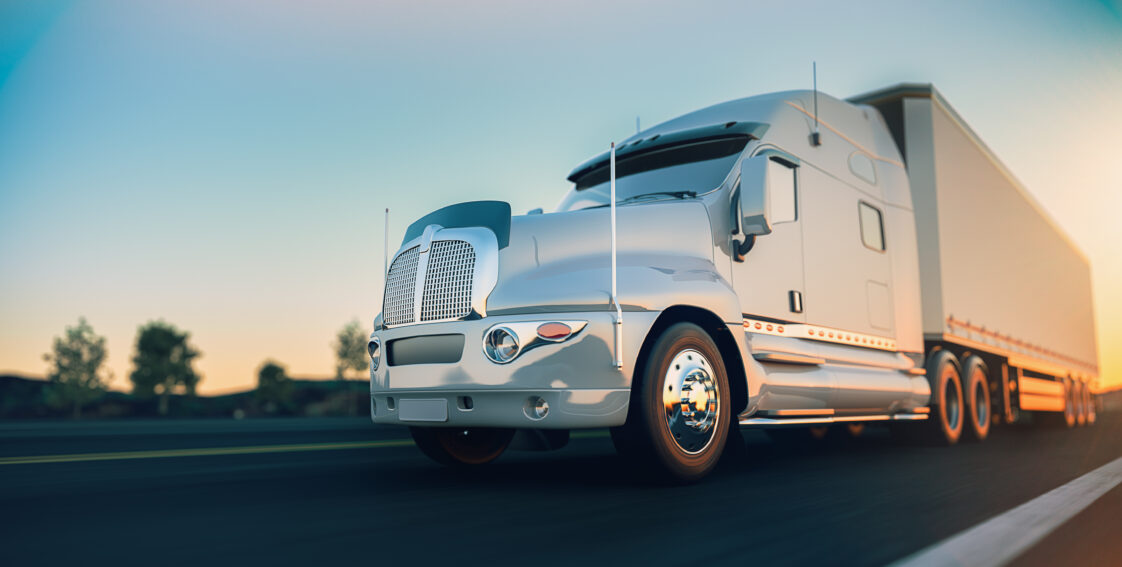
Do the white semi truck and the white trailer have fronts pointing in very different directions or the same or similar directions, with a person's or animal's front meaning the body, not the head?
same or similar directions

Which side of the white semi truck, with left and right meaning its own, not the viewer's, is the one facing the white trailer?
back

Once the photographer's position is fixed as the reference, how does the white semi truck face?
facing the viewer and to the left of the viewer

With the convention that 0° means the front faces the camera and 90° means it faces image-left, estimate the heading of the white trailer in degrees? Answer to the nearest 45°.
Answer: approximately 45°

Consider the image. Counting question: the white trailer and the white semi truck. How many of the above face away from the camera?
0
